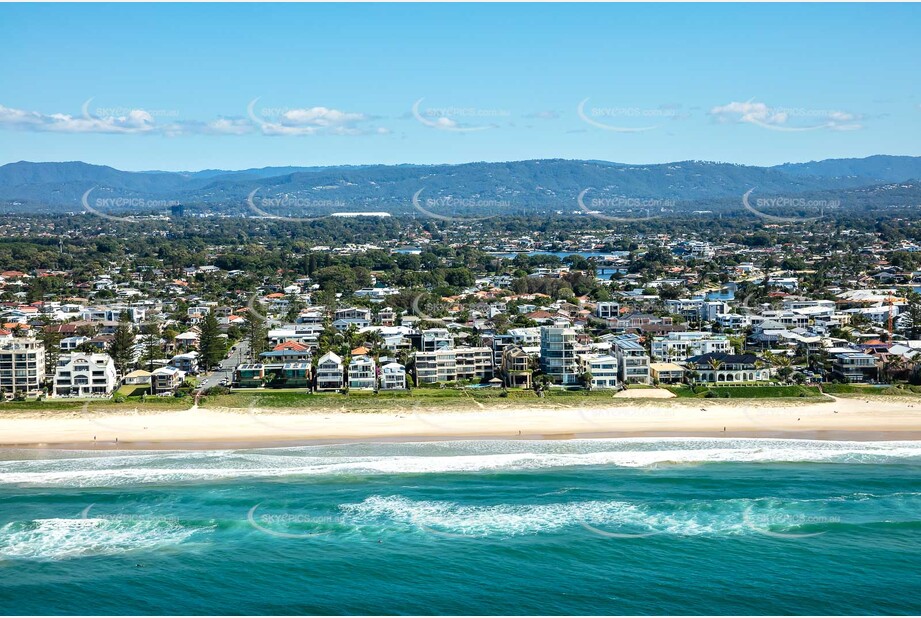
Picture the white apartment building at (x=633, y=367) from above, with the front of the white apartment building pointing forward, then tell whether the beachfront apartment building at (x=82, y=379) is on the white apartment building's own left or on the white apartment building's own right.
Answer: on the white apartment building's own right

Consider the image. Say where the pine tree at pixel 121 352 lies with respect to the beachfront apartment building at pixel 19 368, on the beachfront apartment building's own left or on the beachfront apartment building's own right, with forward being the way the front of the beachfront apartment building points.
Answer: on the beachfront apartment building's own left

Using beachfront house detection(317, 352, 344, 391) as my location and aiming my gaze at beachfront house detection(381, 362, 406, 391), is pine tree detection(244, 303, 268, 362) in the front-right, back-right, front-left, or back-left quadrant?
back-left

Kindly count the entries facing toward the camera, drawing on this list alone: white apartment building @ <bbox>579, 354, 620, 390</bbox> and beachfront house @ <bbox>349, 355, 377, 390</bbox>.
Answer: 2

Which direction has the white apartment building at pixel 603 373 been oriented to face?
toward the camera

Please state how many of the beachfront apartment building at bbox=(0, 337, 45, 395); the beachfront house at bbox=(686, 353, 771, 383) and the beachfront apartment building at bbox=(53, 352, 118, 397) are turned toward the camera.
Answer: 3

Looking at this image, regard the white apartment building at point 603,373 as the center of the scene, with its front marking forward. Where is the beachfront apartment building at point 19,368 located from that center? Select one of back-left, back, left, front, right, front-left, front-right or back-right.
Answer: right

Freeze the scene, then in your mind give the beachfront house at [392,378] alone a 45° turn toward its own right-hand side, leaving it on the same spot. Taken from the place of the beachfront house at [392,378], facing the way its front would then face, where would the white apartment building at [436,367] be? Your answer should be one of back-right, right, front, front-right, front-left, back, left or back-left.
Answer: back

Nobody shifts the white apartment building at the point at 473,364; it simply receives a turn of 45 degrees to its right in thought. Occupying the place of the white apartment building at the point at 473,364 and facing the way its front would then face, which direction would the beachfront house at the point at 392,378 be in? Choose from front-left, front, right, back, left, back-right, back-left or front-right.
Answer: front

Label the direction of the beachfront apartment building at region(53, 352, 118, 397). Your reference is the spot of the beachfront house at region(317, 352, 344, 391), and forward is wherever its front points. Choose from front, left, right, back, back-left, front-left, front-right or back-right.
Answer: right

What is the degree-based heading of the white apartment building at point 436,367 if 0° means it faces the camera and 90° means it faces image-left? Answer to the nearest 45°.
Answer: approximately 0°

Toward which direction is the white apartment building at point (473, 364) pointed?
toward the camera

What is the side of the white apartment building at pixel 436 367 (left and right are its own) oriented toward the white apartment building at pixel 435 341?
back

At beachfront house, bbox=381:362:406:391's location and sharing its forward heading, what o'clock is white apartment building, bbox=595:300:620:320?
The white apartment building is roughly at 7 o'clock from the beachfront house.

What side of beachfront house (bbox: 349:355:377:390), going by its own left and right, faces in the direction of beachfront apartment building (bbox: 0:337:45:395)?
right

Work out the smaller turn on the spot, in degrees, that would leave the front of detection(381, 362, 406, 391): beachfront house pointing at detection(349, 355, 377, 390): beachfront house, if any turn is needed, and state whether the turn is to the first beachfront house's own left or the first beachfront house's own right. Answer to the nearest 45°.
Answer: approximately 90° to the first beachfront house's own right

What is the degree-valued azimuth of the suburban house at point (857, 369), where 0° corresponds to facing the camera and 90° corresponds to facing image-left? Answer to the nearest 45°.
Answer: approximately 0°
